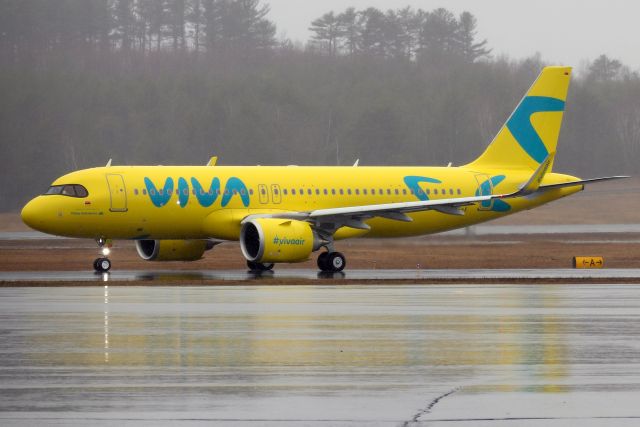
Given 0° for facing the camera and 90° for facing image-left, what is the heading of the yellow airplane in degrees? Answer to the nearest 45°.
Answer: approximately 45°
